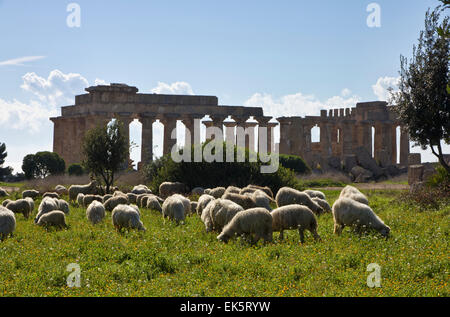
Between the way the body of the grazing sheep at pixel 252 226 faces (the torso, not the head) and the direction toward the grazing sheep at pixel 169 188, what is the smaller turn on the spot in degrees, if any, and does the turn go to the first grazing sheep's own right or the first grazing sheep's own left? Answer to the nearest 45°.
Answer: approximately 90° to the first grazing sheep's own right

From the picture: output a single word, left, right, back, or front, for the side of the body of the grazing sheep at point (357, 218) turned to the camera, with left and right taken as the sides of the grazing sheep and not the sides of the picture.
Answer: right

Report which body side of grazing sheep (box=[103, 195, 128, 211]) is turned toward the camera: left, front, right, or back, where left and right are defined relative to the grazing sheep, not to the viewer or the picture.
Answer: left

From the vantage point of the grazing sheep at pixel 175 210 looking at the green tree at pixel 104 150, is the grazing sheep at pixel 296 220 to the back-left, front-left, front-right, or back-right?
back-right

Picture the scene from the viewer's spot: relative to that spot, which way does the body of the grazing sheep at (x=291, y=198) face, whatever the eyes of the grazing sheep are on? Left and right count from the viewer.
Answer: facing to the right of the viewer

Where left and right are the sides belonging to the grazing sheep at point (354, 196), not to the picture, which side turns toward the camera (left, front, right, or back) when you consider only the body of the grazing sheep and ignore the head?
right

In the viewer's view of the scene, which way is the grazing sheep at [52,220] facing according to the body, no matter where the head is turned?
to the viewer's left

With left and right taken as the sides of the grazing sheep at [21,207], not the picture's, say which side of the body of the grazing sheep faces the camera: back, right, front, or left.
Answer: left

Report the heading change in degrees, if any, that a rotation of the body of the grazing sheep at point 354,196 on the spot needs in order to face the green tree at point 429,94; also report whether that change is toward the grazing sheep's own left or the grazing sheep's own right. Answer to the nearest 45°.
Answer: approximately 90° to the grazing sheep's own left

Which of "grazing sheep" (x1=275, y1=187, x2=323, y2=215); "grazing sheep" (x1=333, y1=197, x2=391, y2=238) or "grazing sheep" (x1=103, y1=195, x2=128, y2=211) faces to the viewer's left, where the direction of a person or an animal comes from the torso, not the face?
"grazing sheep" (x1=103, y1=195, x2=128, y2=211)

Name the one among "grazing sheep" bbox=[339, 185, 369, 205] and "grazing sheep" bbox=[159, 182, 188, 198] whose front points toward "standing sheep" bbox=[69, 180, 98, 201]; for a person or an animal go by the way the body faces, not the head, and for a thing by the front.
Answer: "grazing sheep" bbox=[159, 182, 188, 198]
